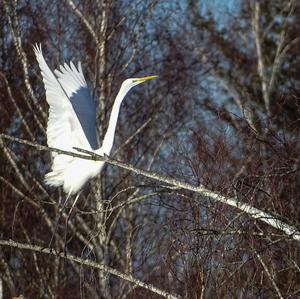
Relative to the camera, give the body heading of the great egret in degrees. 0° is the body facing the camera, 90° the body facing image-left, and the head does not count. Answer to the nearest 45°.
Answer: approximately 270°
